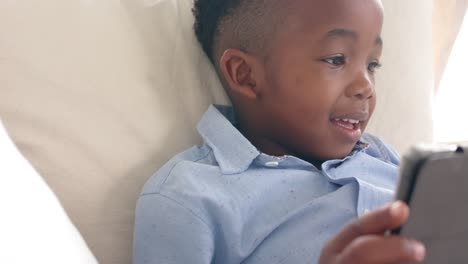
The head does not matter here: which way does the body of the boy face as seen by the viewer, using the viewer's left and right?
facing the viewer and to the right of the viewer
